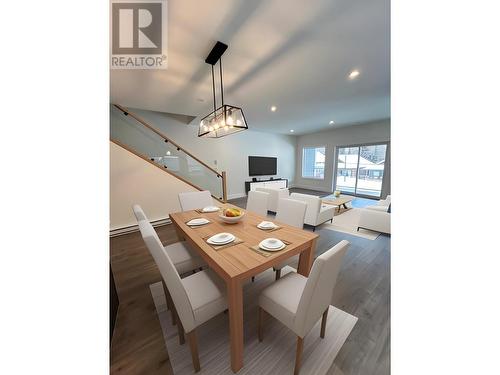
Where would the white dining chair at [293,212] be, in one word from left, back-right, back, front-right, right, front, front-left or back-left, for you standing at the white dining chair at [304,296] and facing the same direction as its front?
front-right

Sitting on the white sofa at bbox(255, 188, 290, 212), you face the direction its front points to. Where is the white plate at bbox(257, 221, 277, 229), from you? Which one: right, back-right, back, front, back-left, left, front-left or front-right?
back-right

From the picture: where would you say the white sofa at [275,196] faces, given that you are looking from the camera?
facing away from the viewer and to the right of the viewer

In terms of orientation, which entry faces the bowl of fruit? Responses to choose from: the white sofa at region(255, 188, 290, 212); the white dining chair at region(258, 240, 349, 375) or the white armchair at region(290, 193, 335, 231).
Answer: the white dining chair

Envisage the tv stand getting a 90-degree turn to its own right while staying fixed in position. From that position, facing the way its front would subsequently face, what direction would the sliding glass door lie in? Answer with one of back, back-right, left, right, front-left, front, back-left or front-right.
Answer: back-left

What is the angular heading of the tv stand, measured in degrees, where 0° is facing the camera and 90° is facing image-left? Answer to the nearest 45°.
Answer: approximately 315°

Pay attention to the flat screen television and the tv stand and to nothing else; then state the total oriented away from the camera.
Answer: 0

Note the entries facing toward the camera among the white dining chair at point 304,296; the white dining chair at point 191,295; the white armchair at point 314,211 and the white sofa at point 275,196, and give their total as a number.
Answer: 0

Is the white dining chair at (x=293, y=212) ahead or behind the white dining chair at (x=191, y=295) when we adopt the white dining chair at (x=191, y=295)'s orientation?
ahead

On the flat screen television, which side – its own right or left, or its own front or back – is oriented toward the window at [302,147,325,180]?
left

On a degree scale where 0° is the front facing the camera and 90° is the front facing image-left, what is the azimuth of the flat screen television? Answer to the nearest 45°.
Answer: approximately 315°

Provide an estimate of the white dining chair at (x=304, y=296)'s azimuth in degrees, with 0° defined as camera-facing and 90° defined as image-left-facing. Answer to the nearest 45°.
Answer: approximately 135°
